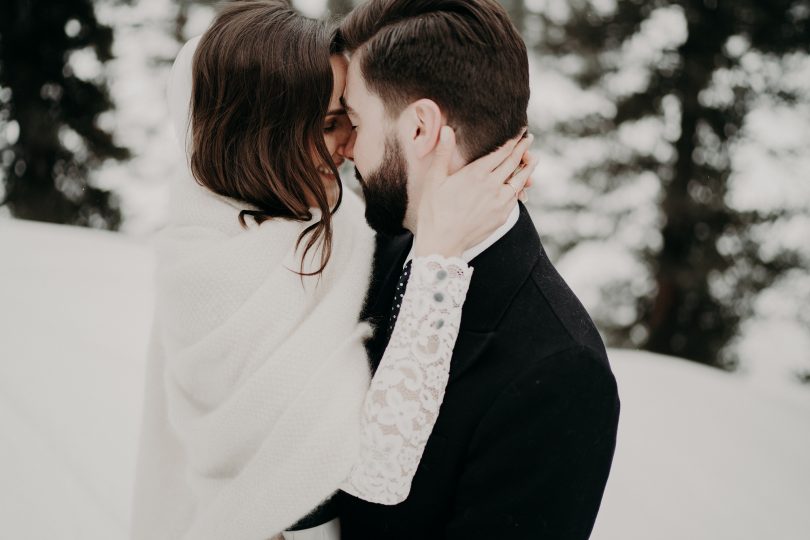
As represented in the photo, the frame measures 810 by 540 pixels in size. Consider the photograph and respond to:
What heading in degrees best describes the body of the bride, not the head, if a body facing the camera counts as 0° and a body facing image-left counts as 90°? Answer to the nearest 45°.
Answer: approximately 270°

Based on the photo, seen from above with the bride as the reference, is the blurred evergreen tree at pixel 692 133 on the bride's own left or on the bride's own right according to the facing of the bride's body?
on the bride's own left

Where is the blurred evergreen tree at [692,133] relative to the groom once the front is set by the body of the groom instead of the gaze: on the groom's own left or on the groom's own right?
on the groom's own right

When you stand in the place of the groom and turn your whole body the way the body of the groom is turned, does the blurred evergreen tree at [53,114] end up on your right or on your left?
on your right

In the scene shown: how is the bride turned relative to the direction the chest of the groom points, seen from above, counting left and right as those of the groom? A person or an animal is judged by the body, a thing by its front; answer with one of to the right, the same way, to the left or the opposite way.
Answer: the opposite way

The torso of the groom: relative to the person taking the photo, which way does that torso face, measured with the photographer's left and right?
facing to the left of the viewer

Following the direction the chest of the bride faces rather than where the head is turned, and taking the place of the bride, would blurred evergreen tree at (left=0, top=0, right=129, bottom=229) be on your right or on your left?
on your left

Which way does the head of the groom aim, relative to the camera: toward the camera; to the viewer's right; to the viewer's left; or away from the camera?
to the viewer's left
